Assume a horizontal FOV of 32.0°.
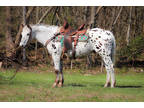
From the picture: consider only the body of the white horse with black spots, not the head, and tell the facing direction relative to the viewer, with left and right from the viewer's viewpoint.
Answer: facing to the left of the viewer
